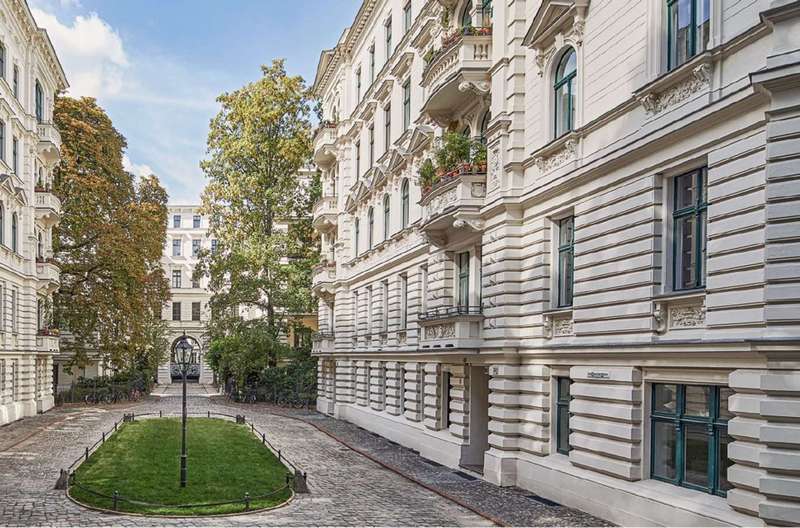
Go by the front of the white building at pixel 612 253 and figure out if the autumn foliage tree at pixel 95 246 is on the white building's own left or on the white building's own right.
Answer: on the white building's own right

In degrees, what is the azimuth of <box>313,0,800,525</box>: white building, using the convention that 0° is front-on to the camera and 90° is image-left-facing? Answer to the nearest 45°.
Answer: approximately 45°

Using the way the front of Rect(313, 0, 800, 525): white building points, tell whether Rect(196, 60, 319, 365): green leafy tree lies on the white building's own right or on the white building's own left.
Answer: on the white building's own right
